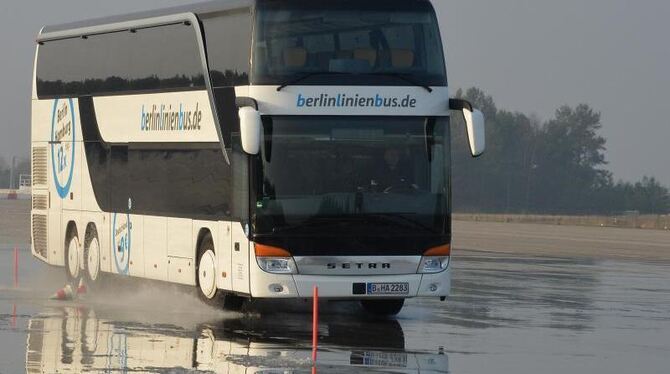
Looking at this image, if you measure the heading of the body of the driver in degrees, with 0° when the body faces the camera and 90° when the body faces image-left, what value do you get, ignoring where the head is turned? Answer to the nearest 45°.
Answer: approximately 0°

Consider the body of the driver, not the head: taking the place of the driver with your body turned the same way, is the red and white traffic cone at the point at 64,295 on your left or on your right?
on your right
